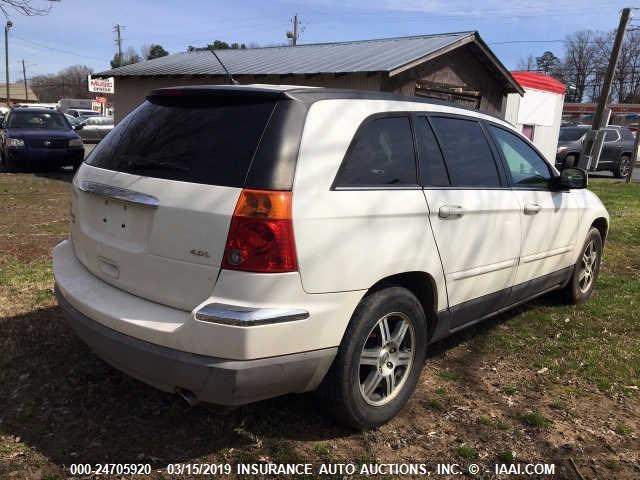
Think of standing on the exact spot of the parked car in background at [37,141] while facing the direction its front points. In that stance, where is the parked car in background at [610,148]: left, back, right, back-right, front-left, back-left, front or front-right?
left

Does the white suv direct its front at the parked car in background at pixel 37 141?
no

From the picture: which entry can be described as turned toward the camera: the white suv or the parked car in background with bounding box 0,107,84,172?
the parked car in background

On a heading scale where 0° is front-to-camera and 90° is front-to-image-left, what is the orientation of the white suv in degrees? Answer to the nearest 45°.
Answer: approximately 225°

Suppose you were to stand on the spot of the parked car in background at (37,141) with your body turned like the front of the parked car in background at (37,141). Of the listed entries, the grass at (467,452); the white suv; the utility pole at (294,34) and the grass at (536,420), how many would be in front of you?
3

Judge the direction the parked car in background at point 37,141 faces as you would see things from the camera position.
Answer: facing the viewer

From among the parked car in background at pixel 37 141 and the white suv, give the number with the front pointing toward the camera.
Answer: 1

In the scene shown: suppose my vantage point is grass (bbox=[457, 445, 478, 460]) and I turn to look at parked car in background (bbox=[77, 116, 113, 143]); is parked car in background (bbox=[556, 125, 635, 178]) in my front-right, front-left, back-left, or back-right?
front-right

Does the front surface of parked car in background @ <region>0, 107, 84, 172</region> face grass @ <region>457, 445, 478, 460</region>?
yes
